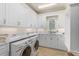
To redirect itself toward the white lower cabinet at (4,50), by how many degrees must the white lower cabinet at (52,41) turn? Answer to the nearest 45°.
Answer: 0° — it already faces it

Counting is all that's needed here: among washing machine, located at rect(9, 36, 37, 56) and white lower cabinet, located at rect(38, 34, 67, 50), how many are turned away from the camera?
0

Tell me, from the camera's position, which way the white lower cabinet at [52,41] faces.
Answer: facing the viewer and to the left of the viewer

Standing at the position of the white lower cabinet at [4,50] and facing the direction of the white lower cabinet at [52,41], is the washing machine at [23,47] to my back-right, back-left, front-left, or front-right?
front-left

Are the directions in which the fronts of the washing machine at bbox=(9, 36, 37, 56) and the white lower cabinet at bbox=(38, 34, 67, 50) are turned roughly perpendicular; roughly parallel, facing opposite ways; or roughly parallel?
roughly perpendicular

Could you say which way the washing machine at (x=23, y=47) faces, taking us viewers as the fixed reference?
facing the viewer and to the right of the viewer
